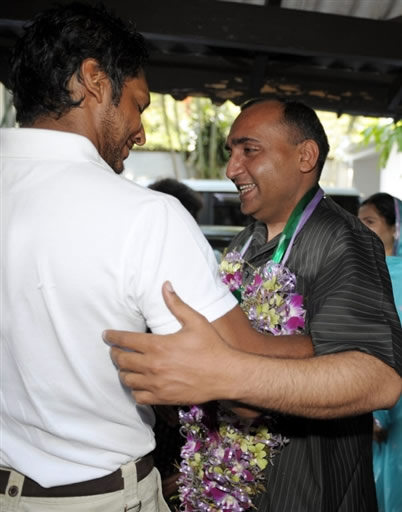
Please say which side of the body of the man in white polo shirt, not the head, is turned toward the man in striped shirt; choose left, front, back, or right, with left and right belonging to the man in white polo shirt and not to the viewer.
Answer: front

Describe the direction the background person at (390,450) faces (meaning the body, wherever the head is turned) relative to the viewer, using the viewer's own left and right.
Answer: facing the viewer and to the left of the viewer

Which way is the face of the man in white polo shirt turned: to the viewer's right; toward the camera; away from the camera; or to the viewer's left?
to the viewer's right

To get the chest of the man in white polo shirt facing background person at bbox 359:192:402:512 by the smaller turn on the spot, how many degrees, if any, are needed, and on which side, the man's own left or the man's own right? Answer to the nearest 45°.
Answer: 0° — they already face them

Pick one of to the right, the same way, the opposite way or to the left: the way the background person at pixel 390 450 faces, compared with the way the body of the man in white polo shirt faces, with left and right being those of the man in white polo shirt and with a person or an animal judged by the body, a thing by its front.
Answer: the opposite way

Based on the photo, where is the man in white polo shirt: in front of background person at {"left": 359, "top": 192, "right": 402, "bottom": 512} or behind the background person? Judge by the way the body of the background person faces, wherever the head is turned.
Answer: in front

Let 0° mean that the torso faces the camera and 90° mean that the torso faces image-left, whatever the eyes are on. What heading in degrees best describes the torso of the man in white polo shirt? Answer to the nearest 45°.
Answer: approximately 225°
